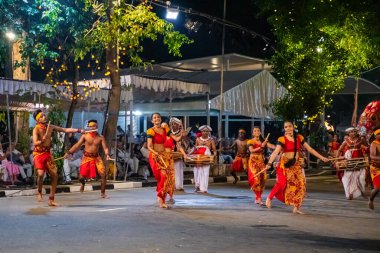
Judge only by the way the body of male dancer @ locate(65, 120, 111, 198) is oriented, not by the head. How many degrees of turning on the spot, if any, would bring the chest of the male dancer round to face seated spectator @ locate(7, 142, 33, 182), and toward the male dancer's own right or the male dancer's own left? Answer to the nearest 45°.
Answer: approximately 135° to the male dancer's own right

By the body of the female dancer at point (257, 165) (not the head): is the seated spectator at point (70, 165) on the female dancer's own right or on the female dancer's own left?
on the female dancer's own right

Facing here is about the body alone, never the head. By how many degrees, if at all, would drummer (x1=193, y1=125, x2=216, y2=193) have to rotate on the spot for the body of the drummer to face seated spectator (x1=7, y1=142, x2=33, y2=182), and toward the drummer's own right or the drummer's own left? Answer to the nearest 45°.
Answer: approximately 90° to the drummer's own right

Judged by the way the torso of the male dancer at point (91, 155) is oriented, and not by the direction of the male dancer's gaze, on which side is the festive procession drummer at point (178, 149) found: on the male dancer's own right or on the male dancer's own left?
on the male dancer's own left

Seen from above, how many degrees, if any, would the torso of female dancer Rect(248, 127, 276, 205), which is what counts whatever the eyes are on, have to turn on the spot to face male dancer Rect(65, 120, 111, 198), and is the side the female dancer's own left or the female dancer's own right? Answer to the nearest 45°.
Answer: approximately 90° to the female dancer's own right

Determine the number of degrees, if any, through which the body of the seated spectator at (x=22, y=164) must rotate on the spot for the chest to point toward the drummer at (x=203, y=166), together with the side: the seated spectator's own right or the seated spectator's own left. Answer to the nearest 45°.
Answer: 0° — they already face them

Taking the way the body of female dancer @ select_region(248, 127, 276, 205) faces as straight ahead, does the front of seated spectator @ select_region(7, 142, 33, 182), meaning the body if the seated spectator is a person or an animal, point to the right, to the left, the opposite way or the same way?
to the left

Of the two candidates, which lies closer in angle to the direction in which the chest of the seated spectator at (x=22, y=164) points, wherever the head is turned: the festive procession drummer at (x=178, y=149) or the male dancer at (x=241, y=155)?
the festive procession drummer

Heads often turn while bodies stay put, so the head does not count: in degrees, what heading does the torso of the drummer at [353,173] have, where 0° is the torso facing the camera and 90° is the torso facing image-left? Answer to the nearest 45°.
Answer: approximately 0°
